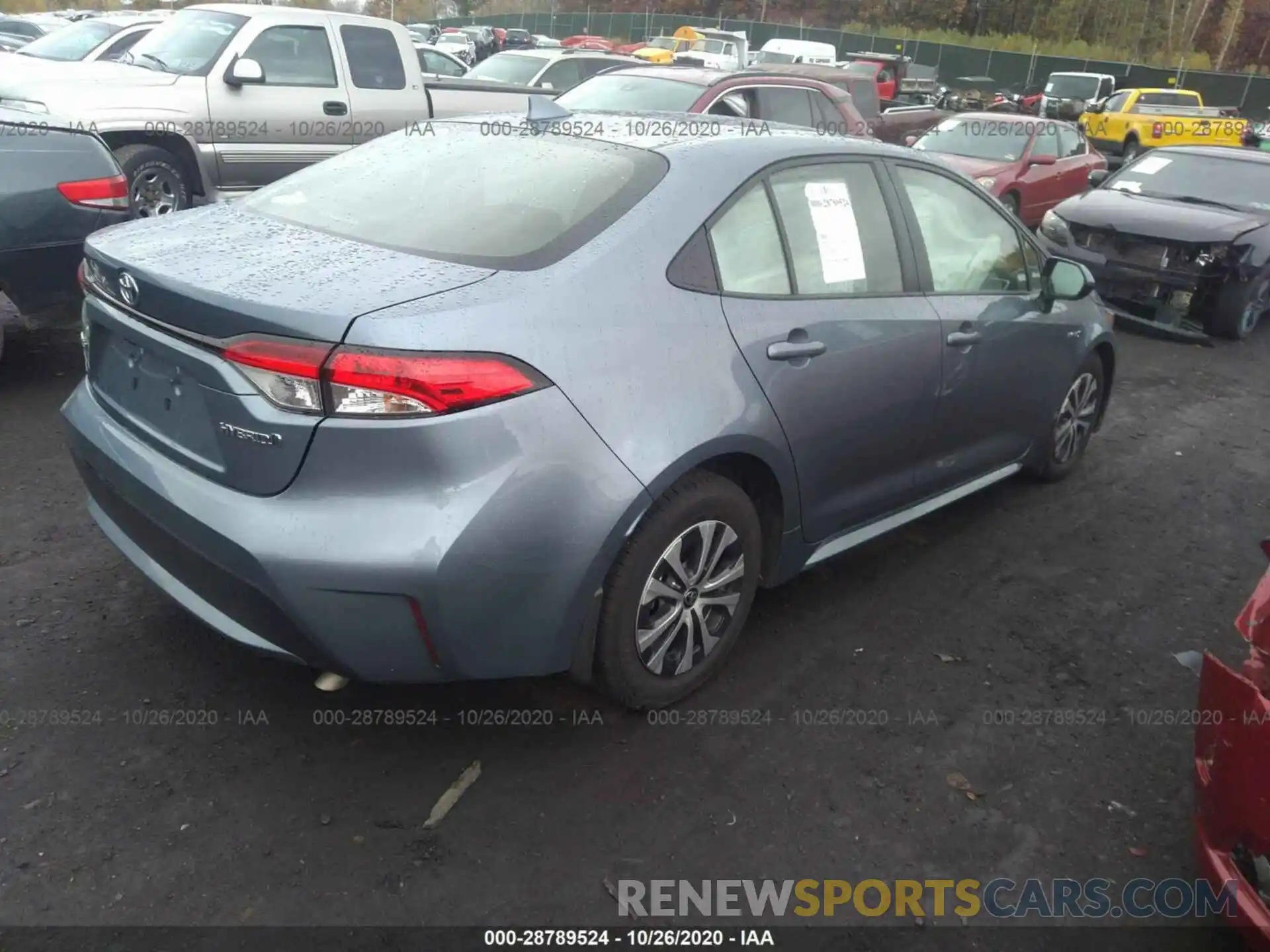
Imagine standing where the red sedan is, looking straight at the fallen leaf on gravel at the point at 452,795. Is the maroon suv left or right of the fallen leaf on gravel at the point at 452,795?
right

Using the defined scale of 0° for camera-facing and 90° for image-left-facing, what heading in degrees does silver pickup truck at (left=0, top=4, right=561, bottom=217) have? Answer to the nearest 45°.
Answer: approximately 45°

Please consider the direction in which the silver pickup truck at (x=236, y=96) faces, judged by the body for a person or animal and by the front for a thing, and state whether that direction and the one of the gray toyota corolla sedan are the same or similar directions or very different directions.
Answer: very different directions

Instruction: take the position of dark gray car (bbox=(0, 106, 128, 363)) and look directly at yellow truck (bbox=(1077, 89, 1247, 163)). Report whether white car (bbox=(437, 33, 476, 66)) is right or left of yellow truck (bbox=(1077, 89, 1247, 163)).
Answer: left

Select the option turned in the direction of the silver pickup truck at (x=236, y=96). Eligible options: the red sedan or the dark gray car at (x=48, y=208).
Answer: the red sedan

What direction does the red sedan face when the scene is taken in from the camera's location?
facing the viewer and to the left of the viewer

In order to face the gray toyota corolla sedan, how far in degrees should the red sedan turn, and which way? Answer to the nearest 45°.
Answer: approximately 45° to its left

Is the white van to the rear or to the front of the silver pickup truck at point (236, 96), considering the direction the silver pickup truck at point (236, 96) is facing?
to the rear

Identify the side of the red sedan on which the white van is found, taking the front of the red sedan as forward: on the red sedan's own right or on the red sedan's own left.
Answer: on the red sedan's own right
